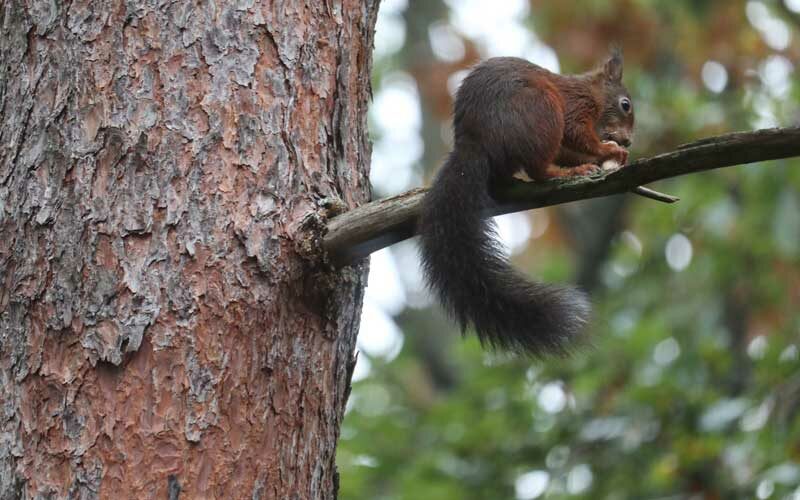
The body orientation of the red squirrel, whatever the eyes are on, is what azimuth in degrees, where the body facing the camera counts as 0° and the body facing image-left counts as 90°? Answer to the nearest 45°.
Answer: approximately 270°

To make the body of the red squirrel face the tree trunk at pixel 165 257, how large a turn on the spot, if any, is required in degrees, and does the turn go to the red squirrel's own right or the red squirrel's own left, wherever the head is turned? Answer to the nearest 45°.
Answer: approximately 180°
